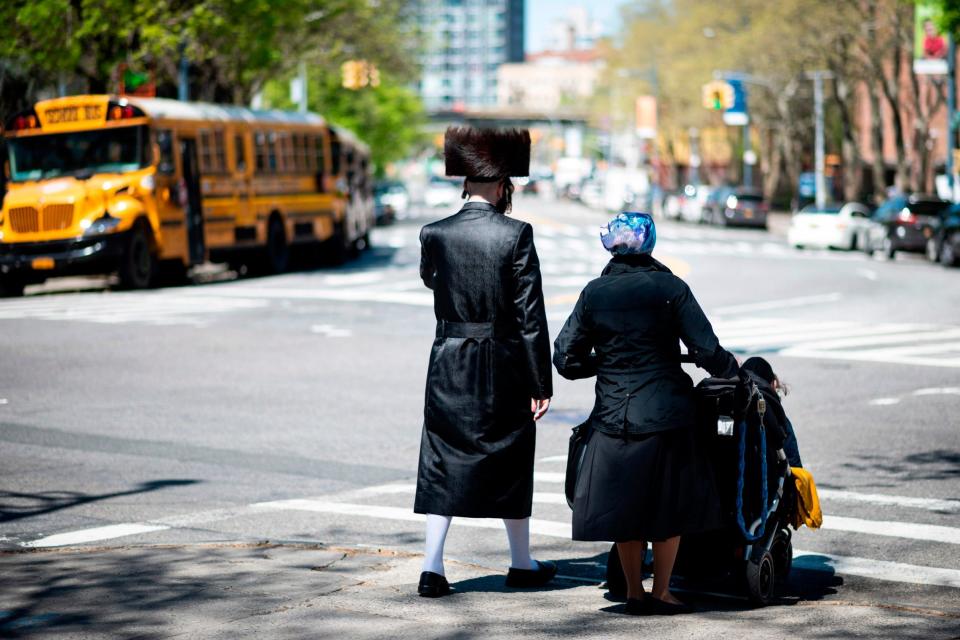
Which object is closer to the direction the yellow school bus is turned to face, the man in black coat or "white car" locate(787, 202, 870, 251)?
the man in black coat

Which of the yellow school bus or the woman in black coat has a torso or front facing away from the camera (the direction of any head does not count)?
the woman in black coat

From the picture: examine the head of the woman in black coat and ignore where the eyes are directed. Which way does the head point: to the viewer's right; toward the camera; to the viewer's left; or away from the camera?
away from the camera

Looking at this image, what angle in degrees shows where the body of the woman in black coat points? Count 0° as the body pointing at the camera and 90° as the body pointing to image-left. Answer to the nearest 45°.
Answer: approximately 180°

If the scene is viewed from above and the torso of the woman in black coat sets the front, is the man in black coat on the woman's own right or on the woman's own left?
on the woman's own left

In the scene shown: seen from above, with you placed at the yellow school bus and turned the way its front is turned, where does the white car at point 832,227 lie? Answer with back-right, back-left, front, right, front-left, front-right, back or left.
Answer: back
